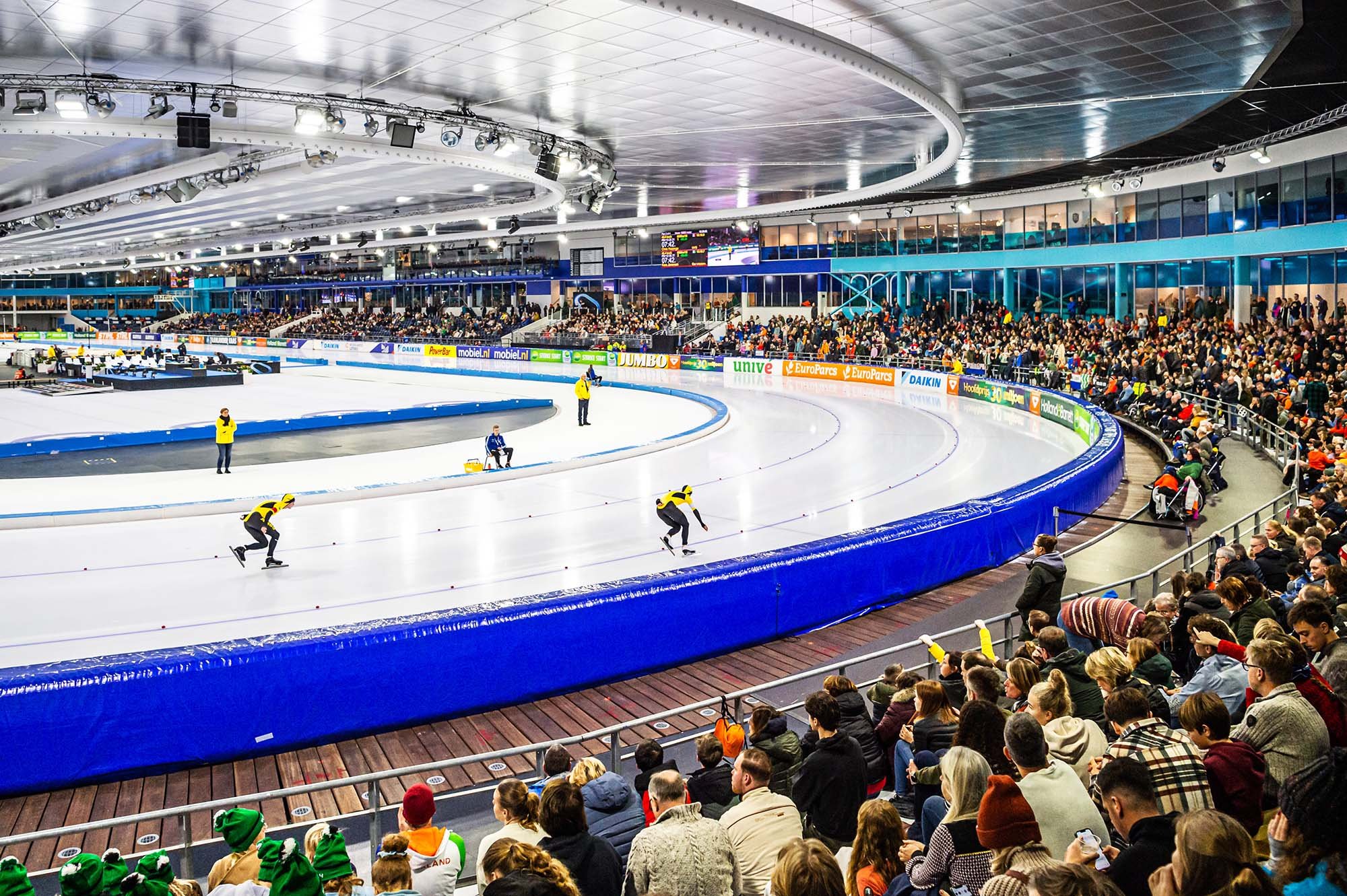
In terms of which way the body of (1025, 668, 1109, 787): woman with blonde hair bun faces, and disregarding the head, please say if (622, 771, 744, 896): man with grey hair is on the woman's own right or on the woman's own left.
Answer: on the woman's own left

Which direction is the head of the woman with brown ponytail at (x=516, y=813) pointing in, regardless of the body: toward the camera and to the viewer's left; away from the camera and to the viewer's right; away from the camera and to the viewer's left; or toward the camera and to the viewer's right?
away from the camera and to the viewer's left

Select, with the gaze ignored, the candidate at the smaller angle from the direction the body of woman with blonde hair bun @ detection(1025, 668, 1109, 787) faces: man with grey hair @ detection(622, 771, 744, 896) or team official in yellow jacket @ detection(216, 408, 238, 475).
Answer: the team official in yellow jacket

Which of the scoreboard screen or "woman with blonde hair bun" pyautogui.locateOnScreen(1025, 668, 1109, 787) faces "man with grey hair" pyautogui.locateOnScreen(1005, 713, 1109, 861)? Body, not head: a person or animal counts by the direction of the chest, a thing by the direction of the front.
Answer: the scoreboard screen

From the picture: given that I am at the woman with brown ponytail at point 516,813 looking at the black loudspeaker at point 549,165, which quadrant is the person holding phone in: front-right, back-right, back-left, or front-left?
back-right

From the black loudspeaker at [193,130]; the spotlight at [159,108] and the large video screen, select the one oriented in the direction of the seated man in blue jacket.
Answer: the large video screen

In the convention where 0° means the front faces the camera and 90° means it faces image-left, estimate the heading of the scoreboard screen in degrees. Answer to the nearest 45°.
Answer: approximately 0°
